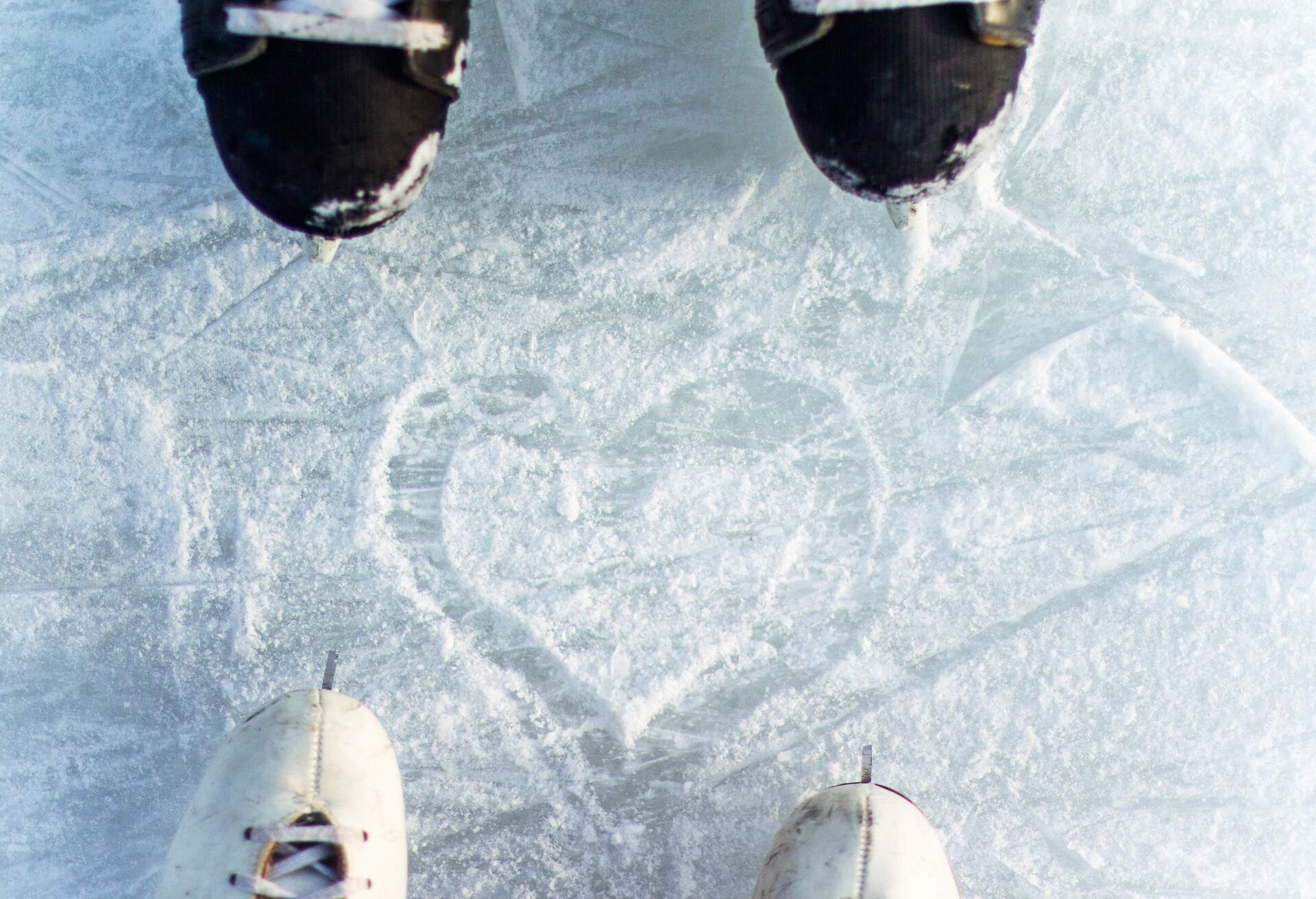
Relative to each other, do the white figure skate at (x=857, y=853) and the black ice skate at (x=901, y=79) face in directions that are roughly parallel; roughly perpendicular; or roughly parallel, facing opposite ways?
roughly parallel, facing opposite ways

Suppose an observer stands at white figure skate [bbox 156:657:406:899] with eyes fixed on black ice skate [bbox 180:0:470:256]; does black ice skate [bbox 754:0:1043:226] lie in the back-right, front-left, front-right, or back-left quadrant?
front-right

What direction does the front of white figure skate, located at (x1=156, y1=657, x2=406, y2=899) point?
away from the camera

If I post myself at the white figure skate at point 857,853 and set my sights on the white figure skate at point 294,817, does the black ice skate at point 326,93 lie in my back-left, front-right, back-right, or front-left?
front-right

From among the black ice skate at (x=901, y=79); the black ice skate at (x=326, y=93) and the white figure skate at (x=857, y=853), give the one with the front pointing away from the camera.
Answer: the white figure skate

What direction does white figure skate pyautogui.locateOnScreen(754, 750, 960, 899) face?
away from the camera

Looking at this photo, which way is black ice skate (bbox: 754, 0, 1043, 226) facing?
toward the camera

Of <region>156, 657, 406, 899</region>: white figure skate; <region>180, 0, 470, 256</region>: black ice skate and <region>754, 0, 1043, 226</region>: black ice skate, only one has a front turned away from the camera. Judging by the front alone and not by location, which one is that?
the white figure skate

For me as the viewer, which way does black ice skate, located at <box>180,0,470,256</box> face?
facing the viewer

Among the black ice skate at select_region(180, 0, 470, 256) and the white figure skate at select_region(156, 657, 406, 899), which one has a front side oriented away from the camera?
the white figure skate
